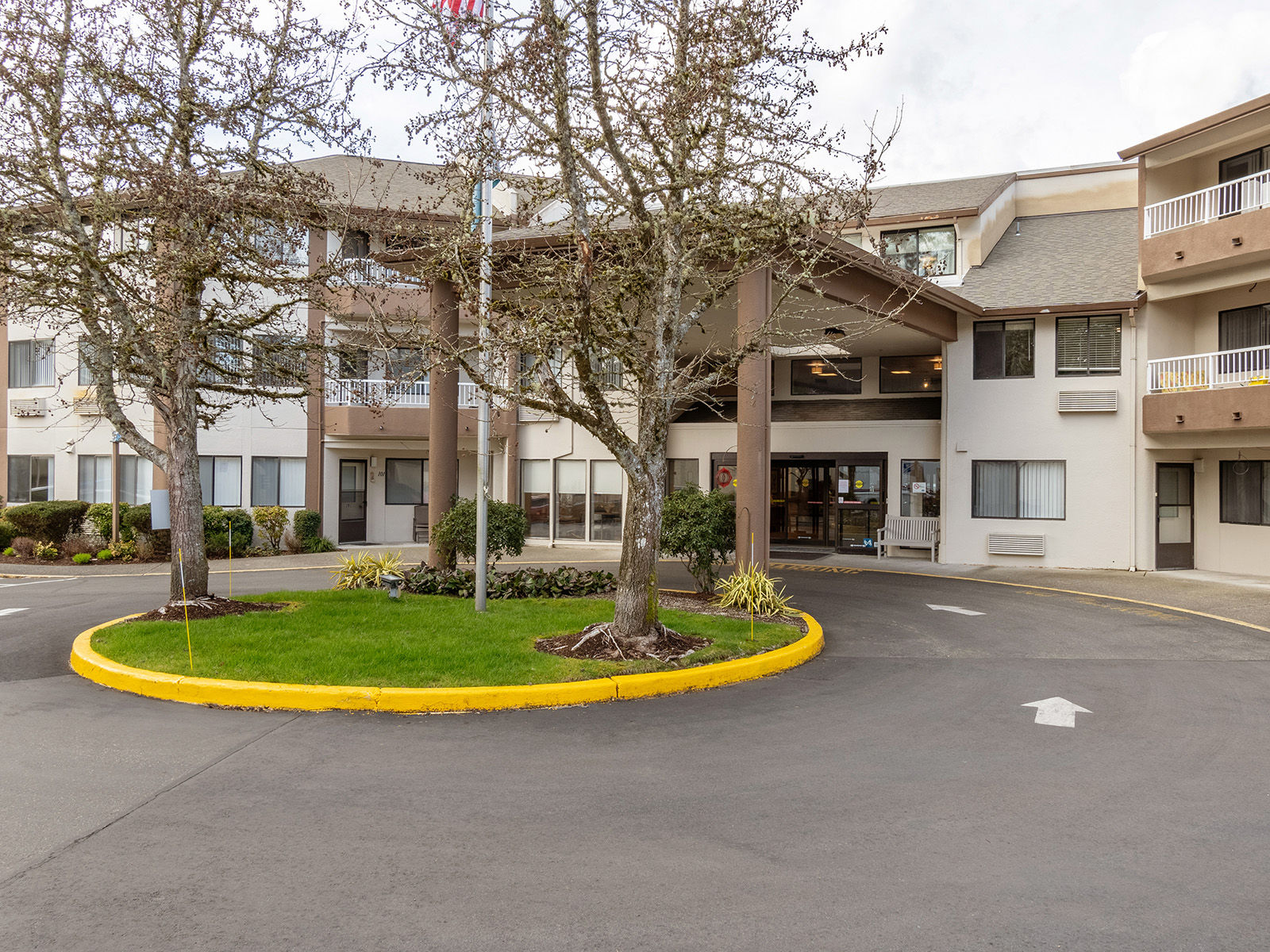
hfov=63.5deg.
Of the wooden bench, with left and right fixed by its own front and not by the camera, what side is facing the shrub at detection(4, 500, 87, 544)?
right

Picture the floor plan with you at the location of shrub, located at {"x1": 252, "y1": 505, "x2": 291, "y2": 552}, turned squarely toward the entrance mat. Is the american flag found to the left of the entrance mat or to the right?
right

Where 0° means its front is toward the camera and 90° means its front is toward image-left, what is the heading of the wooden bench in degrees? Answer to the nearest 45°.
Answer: approximately 0°

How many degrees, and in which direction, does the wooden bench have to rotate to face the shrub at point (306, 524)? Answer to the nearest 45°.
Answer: approximately 90° to its right

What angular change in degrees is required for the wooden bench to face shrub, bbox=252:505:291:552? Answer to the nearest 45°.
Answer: approximately 90° to its right

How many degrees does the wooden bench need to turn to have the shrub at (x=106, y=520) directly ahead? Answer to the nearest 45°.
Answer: approximately 90° to its right

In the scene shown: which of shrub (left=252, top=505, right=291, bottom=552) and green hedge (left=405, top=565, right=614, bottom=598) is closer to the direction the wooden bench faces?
the green hedge

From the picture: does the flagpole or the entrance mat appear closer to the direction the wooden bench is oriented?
the flagpole

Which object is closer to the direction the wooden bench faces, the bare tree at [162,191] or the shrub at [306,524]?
the bare tree
